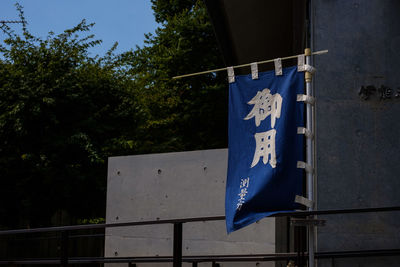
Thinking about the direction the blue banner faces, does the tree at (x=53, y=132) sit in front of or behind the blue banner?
behind

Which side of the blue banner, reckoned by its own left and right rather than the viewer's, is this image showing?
front

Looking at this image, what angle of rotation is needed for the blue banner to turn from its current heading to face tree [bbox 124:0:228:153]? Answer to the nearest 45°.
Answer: approximately 180°
